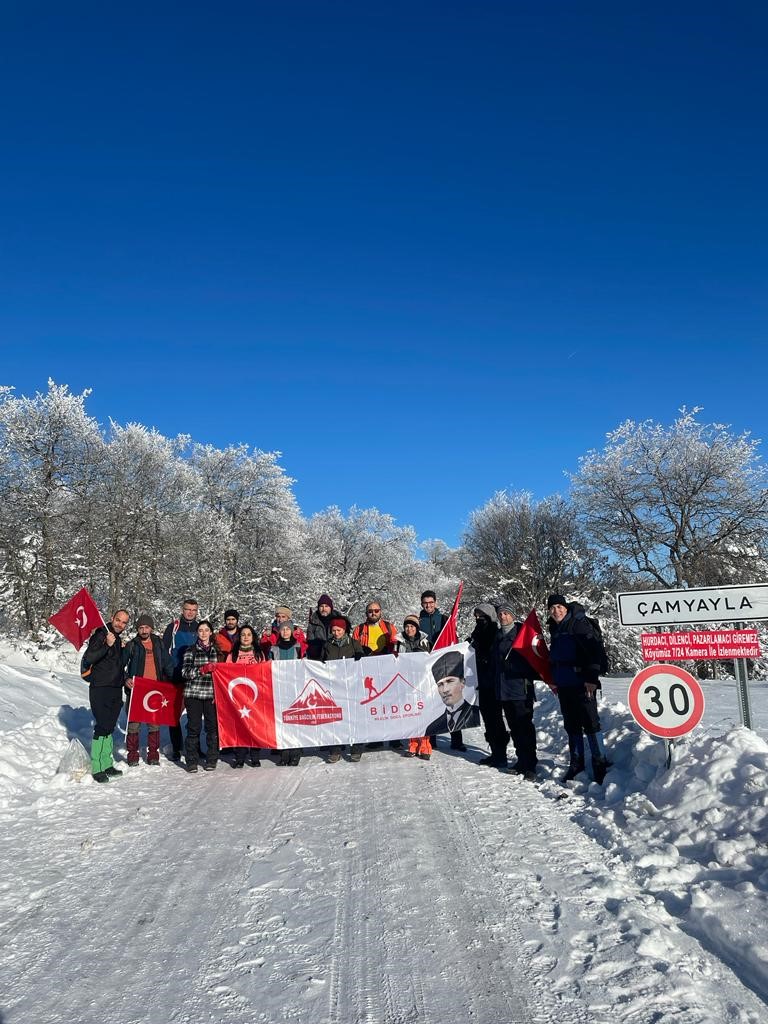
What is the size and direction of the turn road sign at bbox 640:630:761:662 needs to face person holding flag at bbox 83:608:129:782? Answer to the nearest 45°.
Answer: approximately 90° to its right

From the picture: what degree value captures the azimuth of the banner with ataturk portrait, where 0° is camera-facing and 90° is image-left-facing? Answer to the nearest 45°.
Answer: approximately 0°

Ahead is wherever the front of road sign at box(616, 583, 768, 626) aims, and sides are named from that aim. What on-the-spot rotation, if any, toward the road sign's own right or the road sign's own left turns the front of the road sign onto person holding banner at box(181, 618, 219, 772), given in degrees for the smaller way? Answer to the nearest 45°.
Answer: approximately 90° to the road sign's own right

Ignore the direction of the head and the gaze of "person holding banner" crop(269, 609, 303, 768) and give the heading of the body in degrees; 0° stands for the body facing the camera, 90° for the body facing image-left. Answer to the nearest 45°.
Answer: approximately 0°

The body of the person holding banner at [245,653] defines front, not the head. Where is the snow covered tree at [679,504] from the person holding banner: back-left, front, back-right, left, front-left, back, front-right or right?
back-left
